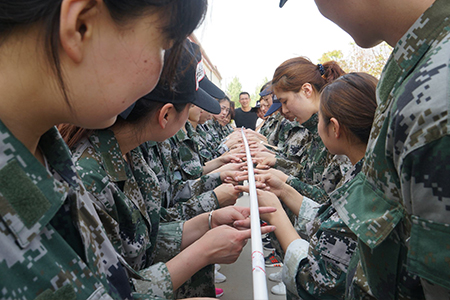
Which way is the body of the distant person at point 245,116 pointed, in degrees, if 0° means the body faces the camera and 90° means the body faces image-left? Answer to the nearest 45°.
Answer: approximately 0°

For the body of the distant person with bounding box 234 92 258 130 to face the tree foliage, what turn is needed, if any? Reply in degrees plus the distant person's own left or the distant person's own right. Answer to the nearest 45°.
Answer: approximately 135° to the distant person's own left
